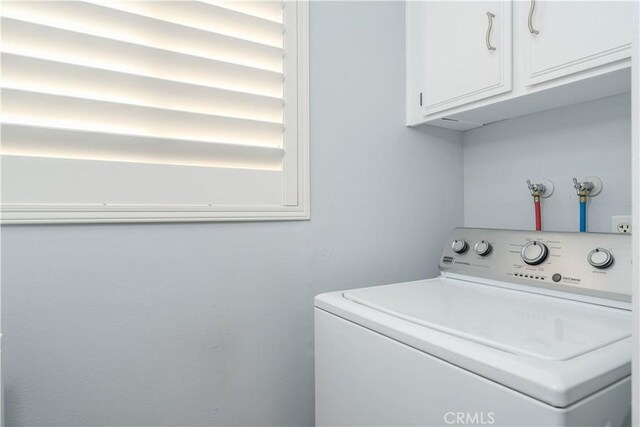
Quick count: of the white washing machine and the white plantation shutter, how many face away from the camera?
0

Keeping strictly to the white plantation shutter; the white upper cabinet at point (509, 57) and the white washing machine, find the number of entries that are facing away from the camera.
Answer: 0

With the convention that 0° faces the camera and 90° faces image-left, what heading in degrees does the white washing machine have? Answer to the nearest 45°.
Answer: approximately 45°

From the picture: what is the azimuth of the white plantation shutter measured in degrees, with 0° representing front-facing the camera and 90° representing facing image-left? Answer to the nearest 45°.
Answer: approximately 315°

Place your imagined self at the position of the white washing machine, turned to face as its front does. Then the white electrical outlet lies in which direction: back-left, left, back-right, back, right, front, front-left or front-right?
back

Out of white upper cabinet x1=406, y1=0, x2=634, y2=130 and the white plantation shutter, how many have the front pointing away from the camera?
0

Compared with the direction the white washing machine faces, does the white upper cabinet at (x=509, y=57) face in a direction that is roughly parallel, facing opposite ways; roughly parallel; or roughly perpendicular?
roughly parallel

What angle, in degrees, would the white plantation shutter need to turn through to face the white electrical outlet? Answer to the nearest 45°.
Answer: approximately 45° to its left

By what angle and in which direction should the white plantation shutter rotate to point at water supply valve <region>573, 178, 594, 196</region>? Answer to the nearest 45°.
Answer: approximately 45° to its left

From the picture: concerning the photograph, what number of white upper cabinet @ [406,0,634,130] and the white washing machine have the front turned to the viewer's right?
0
